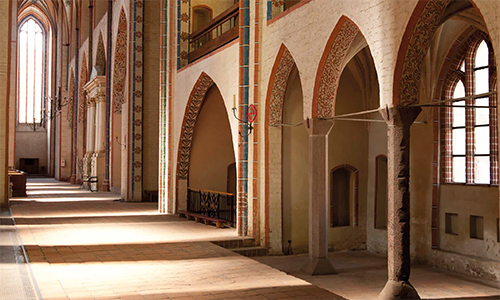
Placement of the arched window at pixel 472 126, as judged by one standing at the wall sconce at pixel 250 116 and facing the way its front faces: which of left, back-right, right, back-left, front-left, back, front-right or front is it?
back-left

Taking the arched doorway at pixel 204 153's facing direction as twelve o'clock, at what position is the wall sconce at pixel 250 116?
The wall sconce is roughly at 10 o'clock from the arched doorway.

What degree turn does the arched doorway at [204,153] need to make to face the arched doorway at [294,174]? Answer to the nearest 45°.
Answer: approximately 90° to its left

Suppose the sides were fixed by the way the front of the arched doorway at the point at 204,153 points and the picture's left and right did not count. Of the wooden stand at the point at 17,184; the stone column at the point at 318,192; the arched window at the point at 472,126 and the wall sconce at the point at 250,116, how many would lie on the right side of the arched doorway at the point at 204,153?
1

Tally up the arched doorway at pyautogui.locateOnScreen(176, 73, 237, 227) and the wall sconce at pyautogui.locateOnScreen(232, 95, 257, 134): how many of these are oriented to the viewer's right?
0

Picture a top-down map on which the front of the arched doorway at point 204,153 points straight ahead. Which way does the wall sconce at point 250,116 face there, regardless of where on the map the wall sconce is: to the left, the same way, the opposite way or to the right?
the same way

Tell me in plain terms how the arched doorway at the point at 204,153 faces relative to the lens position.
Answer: facing the viewer and to the left of the viewer

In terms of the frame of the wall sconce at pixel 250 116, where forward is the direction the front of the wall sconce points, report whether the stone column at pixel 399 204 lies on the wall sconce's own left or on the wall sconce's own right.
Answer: on the wall sconce's own left

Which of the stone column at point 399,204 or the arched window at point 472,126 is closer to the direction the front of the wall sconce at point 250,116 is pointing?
the stone column
